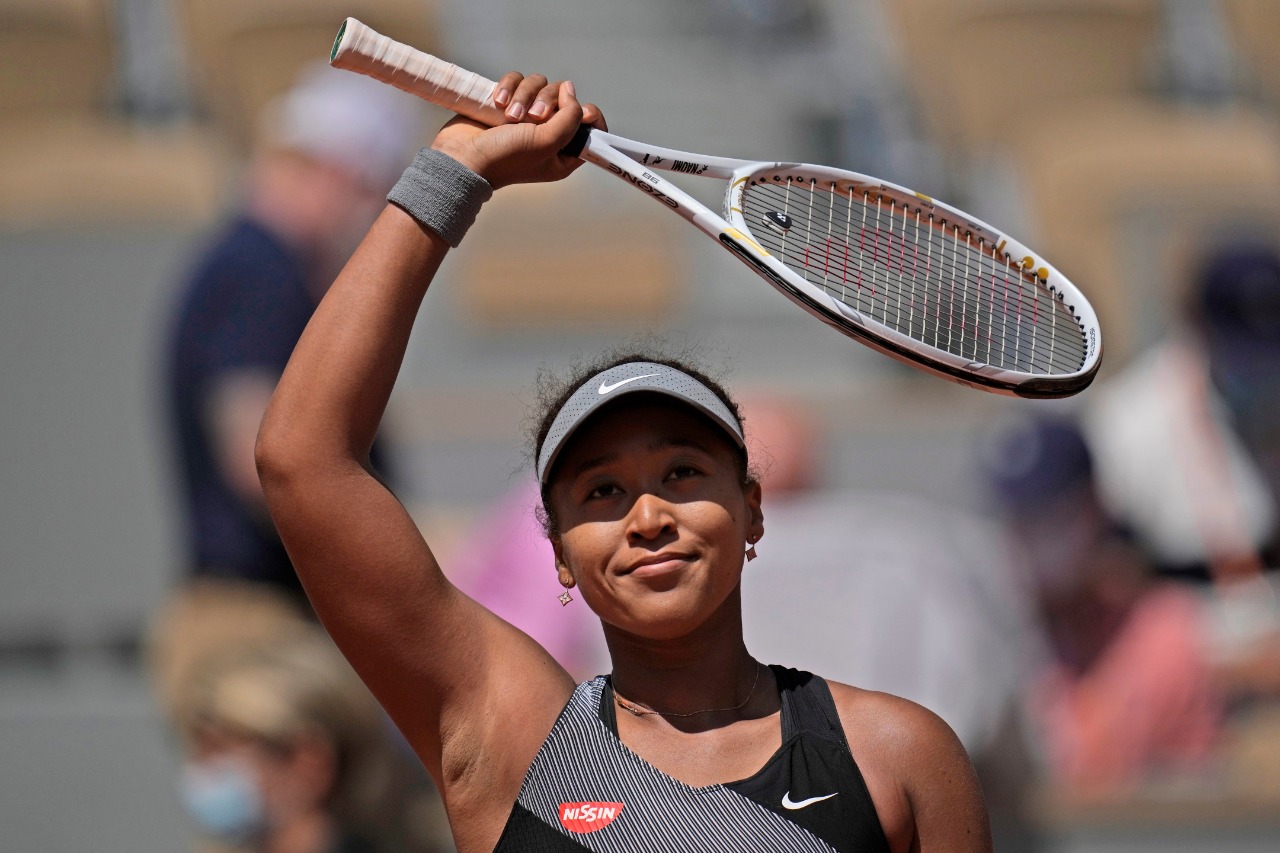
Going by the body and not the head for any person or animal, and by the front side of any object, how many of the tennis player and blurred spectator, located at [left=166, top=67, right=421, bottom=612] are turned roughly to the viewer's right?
1

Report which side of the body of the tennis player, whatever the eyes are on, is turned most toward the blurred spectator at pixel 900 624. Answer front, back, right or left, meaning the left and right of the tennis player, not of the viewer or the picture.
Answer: back

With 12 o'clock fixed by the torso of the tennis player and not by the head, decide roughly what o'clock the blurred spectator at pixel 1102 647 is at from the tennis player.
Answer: The blurred spectator is roughly at 7 o'clock from the tennis player.

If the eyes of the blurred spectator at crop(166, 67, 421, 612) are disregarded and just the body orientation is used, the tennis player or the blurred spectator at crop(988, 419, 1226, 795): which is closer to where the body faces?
the blurred spectator

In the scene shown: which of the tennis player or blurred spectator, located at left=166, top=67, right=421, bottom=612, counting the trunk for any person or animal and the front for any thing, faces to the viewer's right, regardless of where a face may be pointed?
the blurred spectator

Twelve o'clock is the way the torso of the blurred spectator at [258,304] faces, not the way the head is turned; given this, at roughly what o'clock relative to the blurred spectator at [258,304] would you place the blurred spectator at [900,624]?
the blurred spectator at [900,624] is roughly at 1 o'clock from the blurred spectator at [258,304].

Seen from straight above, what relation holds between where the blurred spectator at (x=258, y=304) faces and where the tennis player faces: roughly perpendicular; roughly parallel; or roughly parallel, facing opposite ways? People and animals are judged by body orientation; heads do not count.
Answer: roughly perpendicular

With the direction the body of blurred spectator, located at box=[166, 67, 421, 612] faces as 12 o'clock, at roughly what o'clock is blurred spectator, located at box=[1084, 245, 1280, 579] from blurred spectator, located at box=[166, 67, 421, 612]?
blurred spectator, located at box=[1084, 245, 1280, 579] is roughly at 12 o'clock from blurred spectator, located at box=[166, 67, 421, 612].

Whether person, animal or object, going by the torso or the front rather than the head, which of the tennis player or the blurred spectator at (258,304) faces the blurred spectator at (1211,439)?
the blurred spectator at (258,304)

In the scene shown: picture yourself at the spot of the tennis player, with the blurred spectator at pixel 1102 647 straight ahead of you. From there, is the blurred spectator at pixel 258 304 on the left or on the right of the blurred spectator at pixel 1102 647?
left

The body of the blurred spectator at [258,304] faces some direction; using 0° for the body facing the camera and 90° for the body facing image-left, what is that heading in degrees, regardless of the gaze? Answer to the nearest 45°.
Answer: approximately 270°

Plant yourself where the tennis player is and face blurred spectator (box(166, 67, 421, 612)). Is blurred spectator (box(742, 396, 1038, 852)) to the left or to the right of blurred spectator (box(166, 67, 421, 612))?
right

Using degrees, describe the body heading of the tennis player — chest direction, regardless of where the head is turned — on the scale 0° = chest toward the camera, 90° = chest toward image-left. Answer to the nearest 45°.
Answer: approximately 0°
